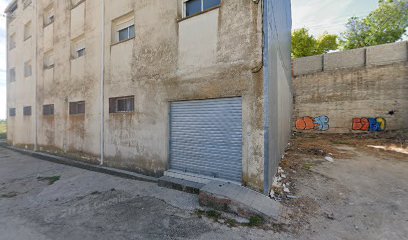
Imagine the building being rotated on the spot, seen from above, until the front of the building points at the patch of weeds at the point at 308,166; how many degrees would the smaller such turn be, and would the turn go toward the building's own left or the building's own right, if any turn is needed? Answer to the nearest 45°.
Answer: approximately 135° to the building's own left

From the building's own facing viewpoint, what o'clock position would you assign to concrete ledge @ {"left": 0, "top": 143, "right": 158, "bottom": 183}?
The concrete ledge is roughly at 3 o'clock from the building.

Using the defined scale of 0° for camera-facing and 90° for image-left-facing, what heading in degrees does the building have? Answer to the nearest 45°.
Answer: approximately 45°

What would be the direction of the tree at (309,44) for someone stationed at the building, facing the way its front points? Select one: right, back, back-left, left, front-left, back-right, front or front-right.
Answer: back

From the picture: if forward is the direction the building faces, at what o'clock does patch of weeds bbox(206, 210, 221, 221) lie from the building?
The patch of weeds is roughly at 10 o'clock from the building.

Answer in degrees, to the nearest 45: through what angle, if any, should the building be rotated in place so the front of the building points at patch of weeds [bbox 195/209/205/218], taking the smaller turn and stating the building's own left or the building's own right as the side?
approximately 45° to the building's own left

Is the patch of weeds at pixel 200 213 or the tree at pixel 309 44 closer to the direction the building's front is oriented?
the patch of weeds
